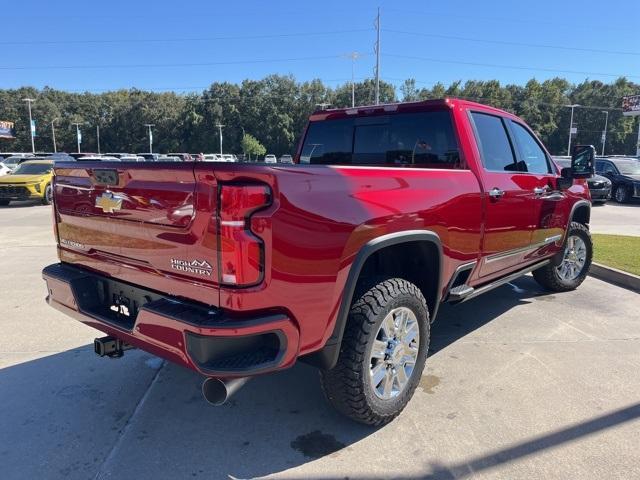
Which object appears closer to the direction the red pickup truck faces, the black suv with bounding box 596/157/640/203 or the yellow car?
the black suv

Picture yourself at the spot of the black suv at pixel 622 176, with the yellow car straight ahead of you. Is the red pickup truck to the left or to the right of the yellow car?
left

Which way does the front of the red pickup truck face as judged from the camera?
facing away from the viewer and to the right of the viewer

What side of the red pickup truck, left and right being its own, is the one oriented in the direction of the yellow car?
left

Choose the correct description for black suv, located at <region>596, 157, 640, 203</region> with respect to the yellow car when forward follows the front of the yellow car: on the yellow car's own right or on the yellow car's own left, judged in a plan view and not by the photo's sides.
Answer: on the yellow car's own left

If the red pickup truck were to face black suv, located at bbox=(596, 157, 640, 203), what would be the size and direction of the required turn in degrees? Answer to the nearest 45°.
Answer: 0° — it already faces it
